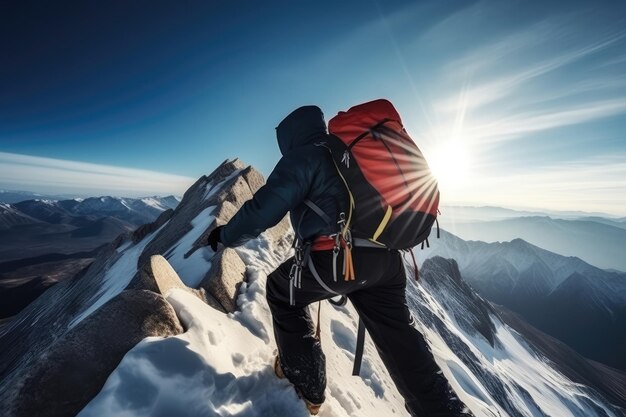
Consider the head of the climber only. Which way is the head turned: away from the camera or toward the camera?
away from the camera

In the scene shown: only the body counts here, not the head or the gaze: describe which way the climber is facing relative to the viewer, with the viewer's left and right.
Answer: facing away from the viewer and to the left of the viewer
